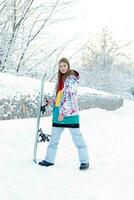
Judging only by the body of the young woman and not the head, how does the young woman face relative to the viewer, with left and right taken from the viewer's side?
facing the viewer and to the left of the viewer

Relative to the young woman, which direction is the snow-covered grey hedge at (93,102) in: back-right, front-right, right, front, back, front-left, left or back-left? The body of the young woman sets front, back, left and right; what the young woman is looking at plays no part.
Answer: back-right
